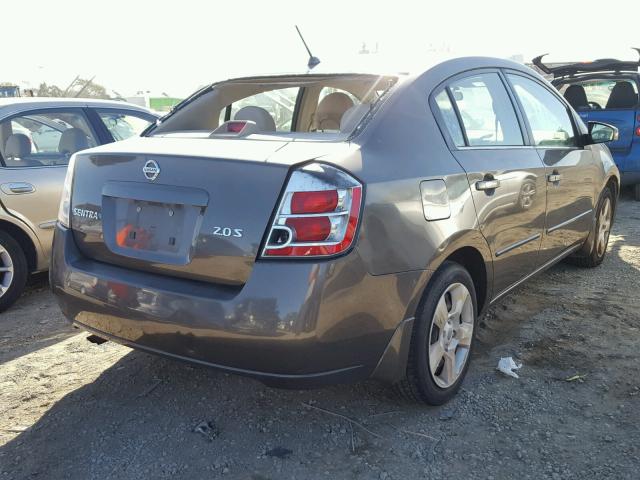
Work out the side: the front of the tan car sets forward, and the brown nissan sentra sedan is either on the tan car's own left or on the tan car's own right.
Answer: on the tan car's own right

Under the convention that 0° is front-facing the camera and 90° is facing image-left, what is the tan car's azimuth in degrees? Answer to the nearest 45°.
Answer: approximately 225°

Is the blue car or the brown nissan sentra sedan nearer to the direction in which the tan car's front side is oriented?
the blue car

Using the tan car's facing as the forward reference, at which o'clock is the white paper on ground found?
The white paper on ground is roughly at 3 o'clock from the tan car.

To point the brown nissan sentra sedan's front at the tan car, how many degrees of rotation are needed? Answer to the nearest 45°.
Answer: approximately 90° to its left

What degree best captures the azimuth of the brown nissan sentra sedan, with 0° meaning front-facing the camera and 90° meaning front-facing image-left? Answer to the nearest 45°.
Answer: approximately 225°
